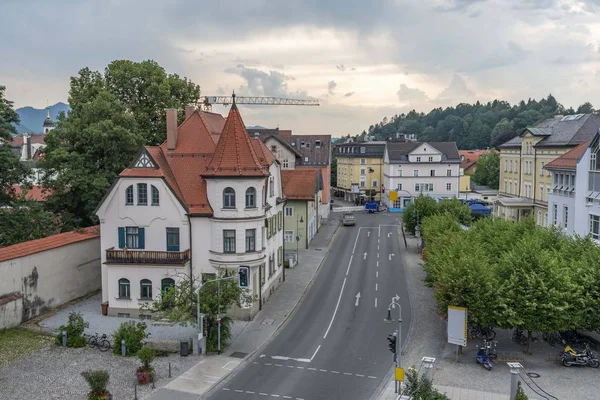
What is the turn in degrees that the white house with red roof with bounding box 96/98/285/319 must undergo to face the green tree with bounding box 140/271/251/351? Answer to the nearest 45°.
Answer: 0° — it already faces it

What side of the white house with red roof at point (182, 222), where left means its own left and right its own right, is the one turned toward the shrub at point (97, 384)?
front

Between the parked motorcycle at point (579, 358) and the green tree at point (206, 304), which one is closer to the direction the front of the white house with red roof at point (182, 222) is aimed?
the green tree

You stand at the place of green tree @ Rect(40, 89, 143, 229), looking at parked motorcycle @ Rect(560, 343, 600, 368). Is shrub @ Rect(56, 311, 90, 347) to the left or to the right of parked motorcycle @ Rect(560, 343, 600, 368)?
right

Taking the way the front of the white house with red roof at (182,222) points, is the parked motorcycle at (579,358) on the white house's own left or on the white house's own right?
on the white house's own left

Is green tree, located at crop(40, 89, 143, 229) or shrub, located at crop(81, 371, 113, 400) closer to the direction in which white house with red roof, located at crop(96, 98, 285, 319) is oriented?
the shrub

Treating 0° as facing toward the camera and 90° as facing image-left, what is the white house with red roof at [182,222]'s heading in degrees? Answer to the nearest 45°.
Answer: approximately 0°

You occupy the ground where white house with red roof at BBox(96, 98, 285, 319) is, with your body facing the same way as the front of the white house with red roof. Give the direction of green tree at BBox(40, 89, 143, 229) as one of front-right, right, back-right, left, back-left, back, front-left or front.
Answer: back-right
